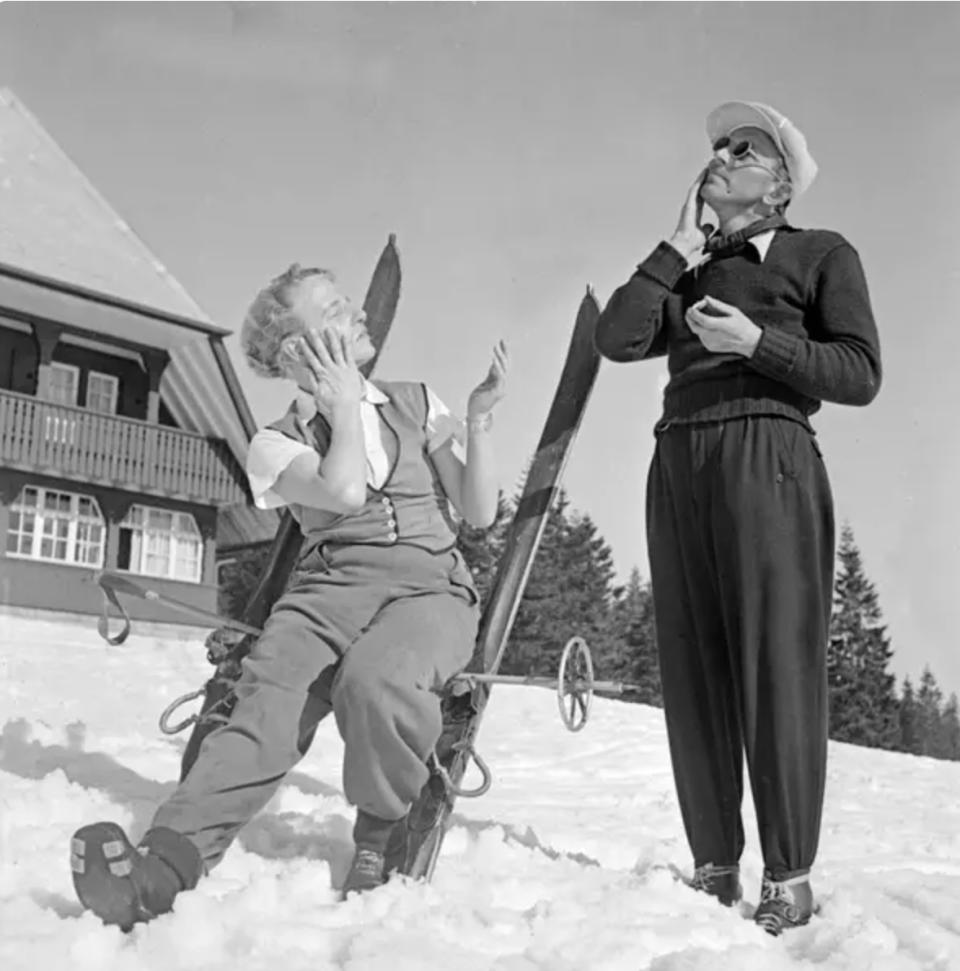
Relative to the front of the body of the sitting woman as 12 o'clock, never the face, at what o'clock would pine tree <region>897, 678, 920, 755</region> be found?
The pine tree is roughly at 7 o'clock from the sitting woman.

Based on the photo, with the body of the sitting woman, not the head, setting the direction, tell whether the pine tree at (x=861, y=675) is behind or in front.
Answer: behind

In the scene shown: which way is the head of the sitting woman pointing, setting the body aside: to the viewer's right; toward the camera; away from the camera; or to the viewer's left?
to the viewer's right

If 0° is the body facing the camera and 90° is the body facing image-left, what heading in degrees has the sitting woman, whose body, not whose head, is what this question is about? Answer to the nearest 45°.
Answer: approximately 0°

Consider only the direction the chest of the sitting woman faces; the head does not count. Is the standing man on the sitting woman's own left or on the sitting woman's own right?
on the sitting woman's own left

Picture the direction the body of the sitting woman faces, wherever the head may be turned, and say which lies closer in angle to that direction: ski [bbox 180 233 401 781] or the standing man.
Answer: the standing man

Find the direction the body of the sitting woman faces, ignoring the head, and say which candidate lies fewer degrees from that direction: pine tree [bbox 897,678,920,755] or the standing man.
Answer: the standing man

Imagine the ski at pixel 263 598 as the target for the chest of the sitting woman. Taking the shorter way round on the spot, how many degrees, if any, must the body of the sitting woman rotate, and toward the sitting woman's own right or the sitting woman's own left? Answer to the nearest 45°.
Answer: approximately 180°

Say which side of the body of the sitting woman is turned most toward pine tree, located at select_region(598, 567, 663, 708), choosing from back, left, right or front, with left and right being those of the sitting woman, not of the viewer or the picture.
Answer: back
